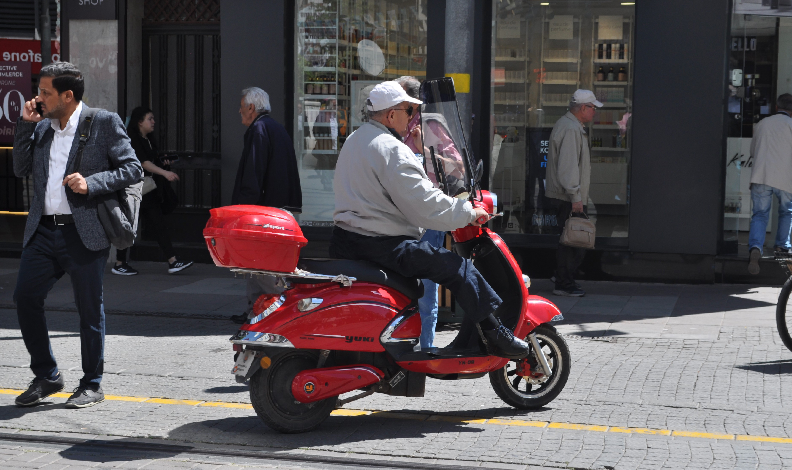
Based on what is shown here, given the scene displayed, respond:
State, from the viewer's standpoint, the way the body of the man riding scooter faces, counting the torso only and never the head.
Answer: to the viewer's right

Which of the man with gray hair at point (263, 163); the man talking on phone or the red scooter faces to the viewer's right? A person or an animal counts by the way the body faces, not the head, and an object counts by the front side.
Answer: the red scooter

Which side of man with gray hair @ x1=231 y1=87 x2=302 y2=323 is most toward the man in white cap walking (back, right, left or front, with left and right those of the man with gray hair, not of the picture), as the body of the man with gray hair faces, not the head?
right

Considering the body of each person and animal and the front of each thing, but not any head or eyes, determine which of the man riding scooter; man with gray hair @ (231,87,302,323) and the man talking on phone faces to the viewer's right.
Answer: the man riding scooter

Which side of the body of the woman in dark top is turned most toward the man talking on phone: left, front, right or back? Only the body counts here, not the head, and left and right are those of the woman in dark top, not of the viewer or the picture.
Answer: right

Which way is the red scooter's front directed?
to the viewer's right

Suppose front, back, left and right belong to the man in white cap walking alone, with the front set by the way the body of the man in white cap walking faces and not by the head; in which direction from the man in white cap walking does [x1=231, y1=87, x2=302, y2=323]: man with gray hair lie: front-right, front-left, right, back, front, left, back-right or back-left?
back-right

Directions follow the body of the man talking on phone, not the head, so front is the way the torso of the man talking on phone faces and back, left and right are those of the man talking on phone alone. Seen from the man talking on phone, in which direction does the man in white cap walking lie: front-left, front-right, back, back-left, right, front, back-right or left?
back

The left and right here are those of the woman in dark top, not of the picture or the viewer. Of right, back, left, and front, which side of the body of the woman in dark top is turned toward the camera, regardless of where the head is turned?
right
